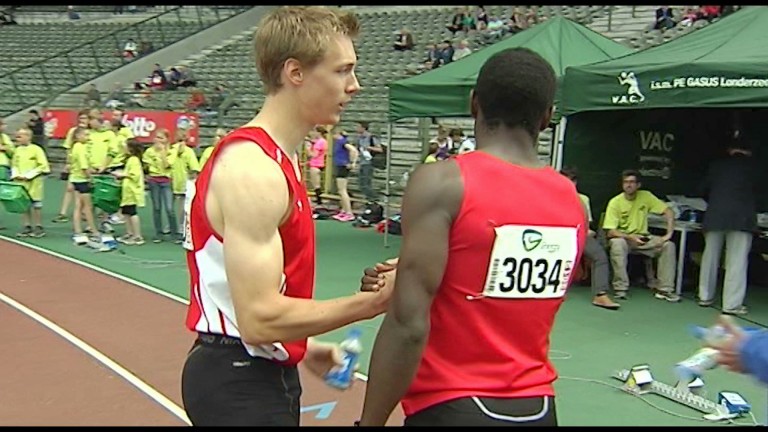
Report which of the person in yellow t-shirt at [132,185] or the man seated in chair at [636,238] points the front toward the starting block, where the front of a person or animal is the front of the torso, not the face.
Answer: the man seated in chair

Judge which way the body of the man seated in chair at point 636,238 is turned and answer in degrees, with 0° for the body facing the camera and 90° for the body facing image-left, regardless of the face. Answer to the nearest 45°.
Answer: approximately 0°

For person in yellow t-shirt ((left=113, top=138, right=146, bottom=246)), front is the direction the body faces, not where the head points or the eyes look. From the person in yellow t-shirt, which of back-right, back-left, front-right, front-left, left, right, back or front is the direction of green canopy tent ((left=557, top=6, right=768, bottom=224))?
back-left

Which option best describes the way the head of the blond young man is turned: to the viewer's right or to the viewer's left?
to the viewer's right

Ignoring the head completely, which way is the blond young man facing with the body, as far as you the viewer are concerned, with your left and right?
facing to the right of the viewer
